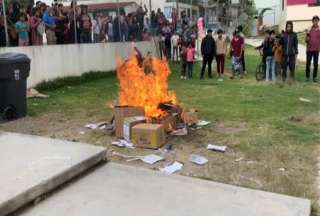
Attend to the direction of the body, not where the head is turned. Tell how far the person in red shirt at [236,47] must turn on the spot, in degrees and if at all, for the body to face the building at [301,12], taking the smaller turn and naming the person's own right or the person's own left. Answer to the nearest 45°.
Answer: approximately 180°

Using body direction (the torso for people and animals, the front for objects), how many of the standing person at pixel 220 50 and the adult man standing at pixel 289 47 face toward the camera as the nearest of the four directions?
2

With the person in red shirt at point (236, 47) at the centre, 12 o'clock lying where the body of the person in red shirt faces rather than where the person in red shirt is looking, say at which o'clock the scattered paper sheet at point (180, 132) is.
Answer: The scattered paper sheet is roughly at 12 o'clock from the person in red shirt.

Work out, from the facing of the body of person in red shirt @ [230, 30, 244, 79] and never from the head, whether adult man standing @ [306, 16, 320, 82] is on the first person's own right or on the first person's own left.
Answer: on the first person's own left

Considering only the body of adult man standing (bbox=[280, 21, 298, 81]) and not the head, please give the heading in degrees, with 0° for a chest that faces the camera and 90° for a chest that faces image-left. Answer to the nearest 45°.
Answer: approximately 0°

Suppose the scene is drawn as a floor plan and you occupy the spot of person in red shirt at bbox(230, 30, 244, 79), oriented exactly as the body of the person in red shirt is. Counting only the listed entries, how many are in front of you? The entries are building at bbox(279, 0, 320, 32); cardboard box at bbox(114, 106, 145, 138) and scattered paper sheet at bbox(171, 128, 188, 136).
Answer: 2

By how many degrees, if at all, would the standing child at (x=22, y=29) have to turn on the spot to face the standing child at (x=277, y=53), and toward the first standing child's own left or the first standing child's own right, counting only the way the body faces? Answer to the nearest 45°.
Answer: approximately 90° to the first standing child's own left

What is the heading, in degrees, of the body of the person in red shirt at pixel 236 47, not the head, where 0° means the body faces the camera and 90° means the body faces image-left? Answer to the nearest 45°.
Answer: approximately 0°
